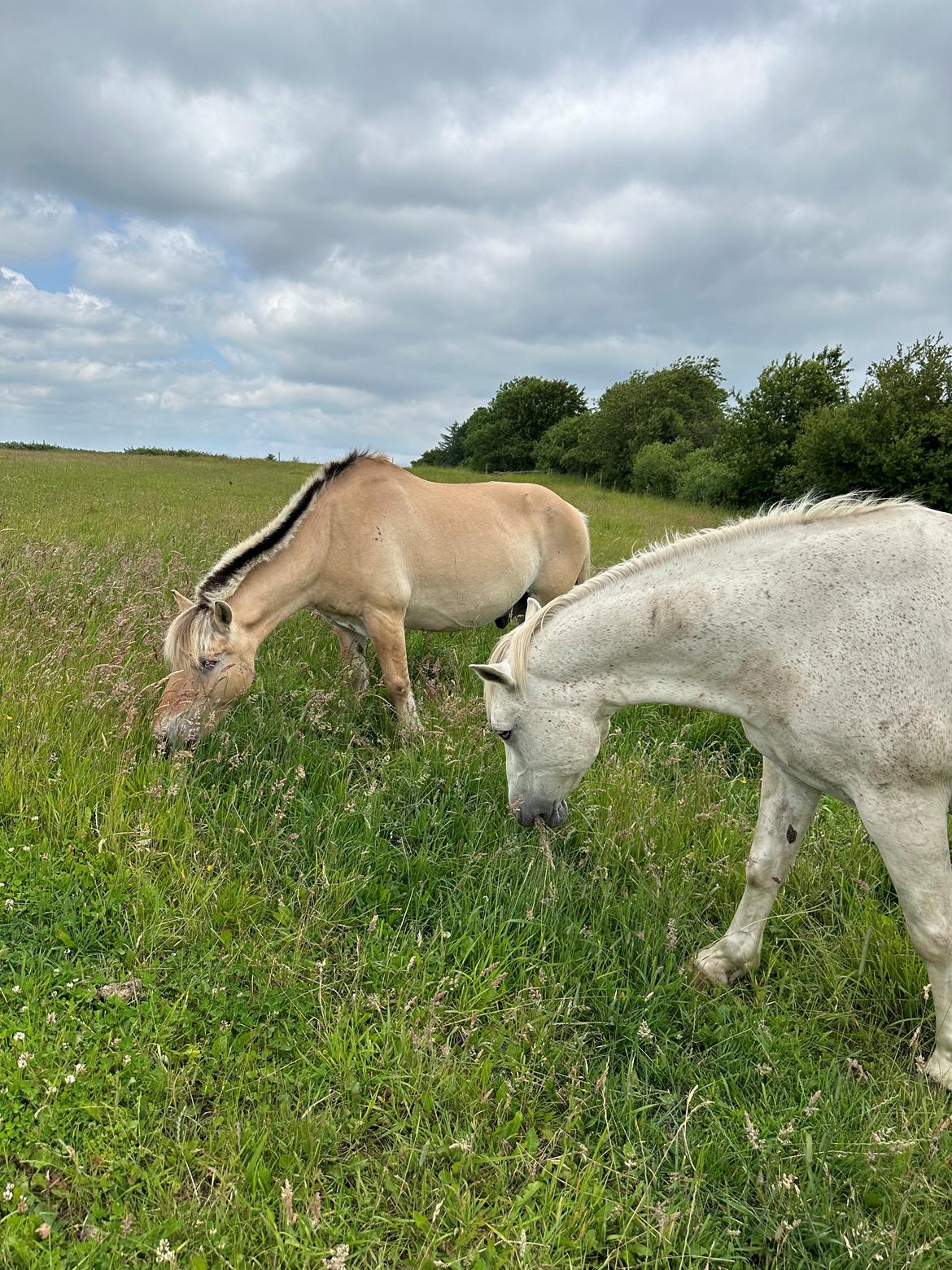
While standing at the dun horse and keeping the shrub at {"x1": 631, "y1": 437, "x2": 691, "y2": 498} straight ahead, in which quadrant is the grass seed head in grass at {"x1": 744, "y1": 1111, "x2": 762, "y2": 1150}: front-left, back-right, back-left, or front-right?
back-right

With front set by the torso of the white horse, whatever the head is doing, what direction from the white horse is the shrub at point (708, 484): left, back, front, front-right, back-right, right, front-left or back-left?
right

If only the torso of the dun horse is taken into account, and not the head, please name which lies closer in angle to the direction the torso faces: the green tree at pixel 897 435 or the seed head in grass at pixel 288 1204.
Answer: the seed head in grass

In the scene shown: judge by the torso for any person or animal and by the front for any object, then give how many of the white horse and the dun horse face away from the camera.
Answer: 0

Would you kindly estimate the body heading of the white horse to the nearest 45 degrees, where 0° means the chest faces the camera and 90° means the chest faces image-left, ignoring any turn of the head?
approximately 90°

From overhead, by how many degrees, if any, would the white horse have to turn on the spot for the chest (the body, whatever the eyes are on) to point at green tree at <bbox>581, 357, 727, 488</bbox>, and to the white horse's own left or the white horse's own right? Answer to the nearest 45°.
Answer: approximately 90° to the white horse's own right

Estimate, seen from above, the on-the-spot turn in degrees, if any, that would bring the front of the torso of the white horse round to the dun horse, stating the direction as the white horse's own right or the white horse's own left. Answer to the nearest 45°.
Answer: approximately 45° to the white horse's own right

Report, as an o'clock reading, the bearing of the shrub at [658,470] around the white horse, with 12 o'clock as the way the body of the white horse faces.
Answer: The shrub is roughly at 3 o'clock from the white horse.

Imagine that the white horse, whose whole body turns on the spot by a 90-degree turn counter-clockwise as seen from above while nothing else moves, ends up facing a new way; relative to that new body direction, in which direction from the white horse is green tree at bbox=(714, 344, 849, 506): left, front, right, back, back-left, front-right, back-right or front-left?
back
